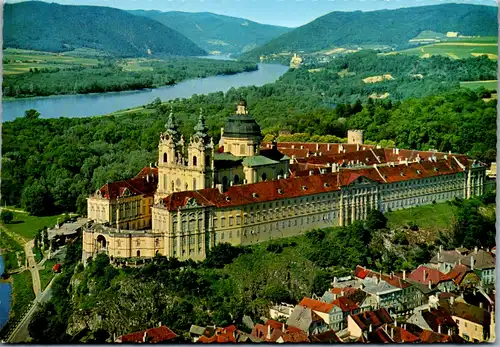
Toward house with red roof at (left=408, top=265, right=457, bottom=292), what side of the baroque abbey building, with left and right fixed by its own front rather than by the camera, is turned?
left

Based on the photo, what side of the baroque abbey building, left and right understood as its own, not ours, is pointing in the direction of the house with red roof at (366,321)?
left

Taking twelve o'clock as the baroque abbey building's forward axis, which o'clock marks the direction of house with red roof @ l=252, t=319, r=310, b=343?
The house with red roof is roughly at 10 o'clock from the baroque abbey building.

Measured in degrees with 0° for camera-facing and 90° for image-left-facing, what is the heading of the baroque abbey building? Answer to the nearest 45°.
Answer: approximately 45°
